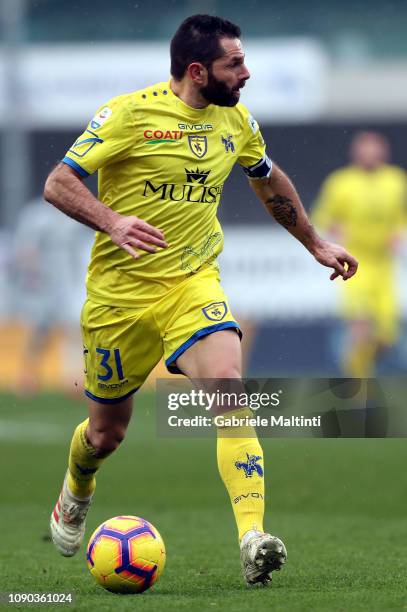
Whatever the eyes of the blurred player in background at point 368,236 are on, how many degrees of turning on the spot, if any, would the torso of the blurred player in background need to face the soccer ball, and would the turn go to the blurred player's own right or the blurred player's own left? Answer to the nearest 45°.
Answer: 0° — they already face it

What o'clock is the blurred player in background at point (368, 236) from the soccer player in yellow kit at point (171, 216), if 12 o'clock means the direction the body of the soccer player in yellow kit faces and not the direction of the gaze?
The blurred player in background is roughly at 8 o'clock from the soccer player in yellow kit.

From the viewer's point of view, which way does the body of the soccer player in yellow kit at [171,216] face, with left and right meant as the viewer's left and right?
facing the viewer and to the right of the viewer

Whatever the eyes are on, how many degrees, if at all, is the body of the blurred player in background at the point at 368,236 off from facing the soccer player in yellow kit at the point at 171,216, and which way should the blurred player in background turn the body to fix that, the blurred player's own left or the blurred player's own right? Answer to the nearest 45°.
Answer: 0° — they already face them

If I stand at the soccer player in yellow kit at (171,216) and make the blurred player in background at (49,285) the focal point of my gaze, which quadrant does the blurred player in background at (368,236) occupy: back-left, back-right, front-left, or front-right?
front-right

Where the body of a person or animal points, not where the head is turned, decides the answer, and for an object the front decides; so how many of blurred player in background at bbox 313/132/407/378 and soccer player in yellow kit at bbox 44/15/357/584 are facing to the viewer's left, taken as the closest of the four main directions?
0

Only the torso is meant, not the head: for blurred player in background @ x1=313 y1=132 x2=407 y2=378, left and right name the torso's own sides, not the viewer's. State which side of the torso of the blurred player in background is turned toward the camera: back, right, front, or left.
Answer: front

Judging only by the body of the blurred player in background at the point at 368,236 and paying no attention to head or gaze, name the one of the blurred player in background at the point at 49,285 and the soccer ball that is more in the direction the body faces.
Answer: the soccer ball

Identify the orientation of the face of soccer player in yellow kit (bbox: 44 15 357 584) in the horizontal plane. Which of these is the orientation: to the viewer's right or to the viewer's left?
to the viewer's right

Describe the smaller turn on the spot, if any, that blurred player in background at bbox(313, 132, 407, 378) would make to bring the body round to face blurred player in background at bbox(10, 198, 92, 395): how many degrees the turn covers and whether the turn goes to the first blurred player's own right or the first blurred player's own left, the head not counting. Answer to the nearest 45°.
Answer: approximately 90° to the first blurred player's own right

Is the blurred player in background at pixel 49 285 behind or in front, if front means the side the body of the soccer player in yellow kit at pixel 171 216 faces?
behind
